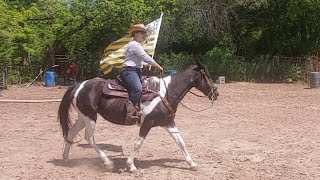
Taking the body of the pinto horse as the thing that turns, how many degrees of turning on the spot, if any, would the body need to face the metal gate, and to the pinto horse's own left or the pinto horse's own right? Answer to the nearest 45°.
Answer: approximately 135° to the pinto horse's own left

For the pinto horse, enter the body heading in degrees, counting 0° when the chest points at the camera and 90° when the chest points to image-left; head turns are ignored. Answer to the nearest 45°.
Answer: approximately 270°

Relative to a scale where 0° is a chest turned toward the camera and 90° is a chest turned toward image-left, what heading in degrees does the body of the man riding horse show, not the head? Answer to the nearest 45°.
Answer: approximately 270°

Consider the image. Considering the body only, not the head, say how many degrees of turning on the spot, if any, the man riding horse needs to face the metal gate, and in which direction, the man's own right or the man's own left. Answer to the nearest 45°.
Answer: approximately 135° to the man's own left
